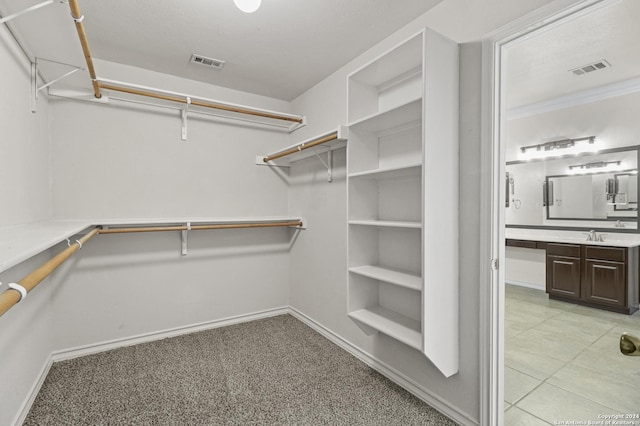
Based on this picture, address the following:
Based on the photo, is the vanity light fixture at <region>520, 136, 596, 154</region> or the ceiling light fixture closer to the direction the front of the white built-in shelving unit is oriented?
the ceiling light fixture

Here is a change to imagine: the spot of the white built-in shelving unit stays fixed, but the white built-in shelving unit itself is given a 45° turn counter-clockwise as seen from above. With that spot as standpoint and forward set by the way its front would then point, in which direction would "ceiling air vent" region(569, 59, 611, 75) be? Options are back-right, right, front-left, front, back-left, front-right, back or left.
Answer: back-left

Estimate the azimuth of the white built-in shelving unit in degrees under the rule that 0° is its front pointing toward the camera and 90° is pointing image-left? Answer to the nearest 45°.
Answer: approximately 45°

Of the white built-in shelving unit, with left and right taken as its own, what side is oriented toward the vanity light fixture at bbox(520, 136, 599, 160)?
back

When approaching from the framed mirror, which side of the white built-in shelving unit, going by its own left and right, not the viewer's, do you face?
back

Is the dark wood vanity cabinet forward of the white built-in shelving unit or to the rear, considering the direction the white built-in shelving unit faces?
to the rear

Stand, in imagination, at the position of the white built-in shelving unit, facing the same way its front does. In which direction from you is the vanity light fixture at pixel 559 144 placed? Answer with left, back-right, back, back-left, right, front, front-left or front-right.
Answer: back

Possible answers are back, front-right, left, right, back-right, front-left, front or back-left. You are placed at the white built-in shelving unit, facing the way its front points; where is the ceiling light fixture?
front

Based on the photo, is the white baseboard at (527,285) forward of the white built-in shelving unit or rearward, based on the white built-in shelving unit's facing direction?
rearward
